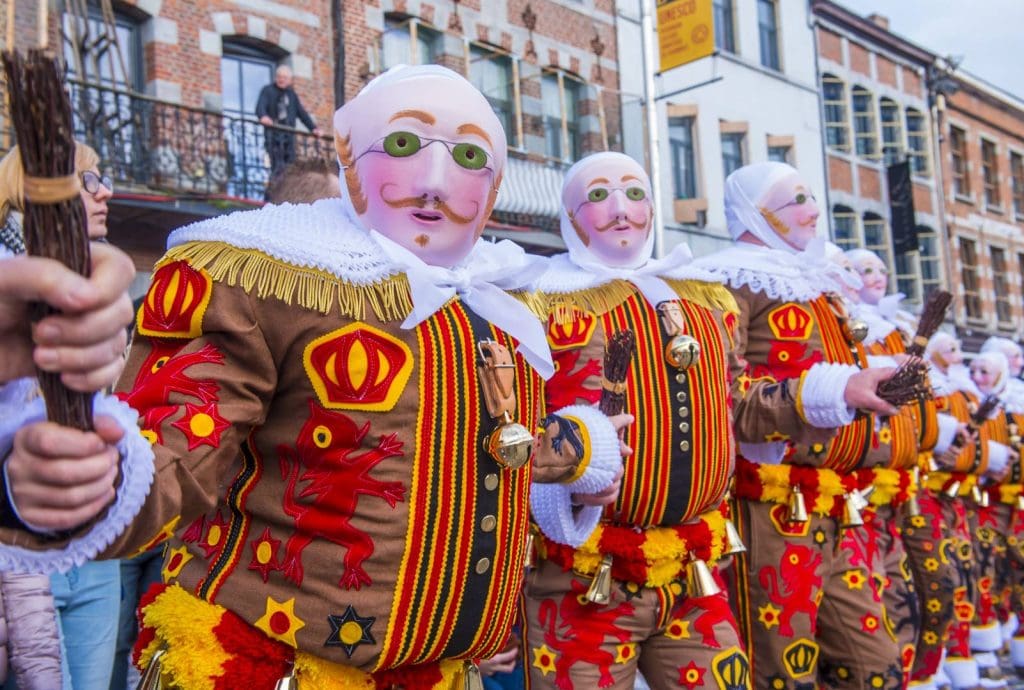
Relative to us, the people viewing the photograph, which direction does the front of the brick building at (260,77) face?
facing the viewer and to the right of the viewer

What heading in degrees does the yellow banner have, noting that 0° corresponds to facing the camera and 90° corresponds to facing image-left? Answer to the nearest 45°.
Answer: approximately 45°

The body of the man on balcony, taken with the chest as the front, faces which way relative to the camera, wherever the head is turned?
toward the camera

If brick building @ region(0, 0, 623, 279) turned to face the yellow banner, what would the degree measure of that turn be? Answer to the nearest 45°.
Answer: approximately 45° to its left

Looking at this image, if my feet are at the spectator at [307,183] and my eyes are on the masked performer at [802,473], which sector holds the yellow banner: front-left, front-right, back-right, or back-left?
front-left

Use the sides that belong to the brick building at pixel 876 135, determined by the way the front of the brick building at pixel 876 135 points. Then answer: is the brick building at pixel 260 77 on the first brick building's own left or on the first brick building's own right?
on the first brick building's own right

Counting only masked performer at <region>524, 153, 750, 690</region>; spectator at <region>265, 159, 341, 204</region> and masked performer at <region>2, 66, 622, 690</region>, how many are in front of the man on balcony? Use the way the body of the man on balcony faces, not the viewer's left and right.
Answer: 3

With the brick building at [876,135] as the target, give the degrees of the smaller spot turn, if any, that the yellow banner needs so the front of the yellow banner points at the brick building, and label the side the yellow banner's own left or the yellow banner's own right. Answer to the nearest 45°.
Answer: approximately 180°

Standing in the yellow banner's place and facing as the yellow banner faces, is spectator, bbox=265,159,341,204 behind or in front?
in front
